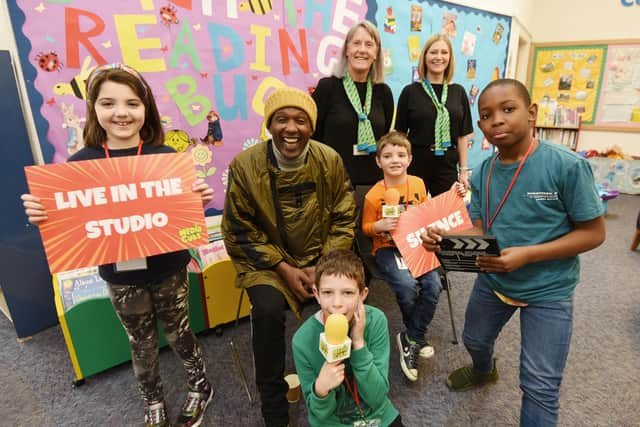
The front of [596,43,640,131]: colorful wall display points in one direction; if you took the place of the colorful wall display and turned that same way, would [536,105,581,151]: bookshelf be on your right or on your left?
on your right

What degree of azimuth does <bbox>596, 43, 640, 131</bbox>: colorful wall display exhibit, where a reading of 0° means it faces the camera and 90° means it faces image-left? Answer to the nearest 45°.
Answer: approximately 0°

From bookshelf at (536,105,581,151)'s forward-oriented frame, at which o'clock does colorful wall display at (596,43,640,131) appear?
The colorful wall display is roughly at 9 o'clock from the bookshelf.

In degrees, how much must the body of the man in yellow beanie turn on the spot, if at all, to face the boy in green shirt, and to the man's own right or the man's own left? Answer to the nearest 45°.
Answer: approximately 45° to the man's own left

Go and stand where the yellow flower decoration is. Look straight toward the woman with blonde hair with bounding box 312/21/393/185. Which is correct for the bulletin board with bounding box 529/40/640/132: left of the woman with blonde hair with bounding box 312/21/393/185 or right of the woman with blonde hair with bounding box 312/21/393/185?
left

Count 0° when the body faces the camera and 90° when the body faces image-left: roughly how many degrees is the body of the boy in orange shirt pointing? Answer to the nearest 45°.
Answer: approximately 0°

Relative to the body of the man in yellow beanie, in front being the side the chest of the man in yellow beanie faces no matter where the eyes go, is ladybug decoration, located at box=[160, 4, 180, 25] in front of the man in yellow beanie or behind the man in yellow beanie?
behind

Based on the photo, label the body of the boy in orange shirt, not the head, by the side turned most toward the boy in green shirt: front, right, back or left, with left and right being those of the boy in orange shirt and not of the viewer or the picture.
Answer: front
